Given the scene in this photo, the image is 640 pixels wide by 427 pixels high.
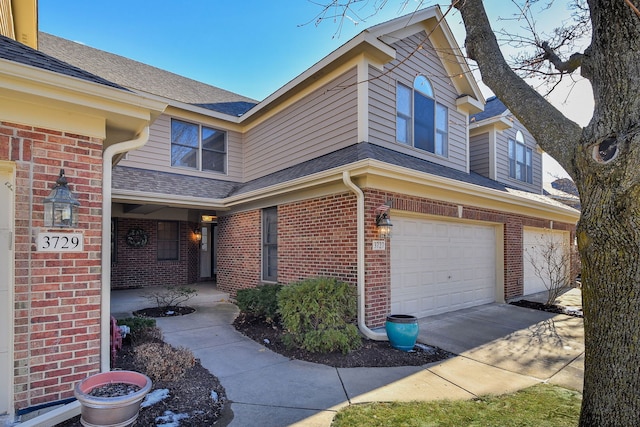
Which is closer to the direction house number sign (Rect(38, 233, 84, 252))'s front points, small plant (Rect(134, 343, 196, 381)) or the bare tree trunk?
the bare tree trunk

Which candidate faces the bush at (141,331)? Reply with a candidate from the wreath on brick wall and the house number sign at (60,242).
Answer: the wreath on brick wall

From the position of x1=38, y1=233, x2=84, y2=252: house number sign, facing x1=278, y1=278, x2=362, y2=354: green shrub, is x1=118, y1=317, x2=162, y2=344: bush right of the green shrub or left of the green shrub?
left

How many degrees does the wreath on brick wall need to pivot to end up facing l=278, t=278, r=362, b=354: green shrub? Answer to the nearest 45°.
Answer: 0° — it already faces it

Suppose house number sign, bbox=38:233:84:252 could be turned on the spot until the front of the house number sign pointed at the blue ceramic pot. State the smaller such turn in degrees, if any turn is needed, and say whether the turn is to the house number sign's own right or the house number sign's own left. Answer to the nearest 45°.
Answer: approximately 90° to the house number sign's own left

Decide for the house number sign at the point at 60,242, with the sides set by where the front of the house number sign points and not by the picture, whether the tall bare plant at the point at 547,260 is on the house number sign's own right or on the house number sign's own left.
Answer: on the house number sign's own left

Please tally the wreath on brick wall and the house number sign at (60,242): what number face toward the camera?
2

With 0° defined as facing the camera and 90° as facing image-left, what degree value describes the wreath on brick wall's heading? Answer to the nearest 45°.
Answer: approximately 0°
